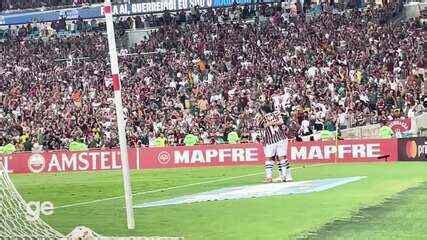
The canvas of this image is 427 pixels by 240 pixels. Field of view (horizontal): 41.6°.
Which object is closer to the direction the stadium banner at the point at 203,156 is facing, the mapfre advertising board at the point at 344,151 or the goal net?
the goal net

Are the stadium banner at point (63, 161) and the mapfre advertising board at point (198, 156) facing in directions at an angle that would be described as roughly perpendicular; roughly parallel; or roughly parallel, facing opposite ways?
roughly parallel

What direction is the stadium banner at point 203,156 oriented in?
toward the camera

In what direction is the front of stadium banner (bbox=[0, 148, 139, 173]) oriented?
toward the camera

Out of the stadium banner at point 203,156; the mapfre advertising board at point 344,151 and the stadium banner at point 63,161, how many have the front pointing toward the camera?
3

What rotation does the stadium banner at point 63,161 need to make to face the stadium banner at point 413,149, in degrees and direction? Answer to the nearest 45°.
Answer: approximately 45° to its left

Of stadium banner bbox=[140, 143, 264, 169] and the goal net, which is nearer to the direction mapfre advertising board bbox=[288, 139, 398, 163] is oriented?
the goal net

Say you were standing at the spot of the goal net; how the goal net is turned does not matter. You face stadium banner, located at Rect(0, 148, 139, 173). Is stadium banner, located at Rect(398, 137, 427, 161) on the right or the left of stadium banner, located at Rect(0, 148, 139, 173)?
right

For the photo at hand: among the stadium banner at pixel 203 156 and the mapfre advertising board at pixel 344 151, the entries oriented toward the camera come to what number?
2

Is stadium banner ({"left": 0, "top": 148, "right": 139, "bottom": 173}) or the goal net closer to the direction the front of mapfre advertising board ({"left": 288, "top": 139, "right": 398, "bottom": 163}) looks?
the goal net

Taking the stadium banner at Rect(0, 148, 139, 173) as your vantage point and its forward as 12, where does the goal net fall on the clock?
The goal net is roughly at 12 o'clock from the stadium banner.

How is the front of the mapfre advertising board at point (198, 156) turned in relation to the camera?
facing the viewer
